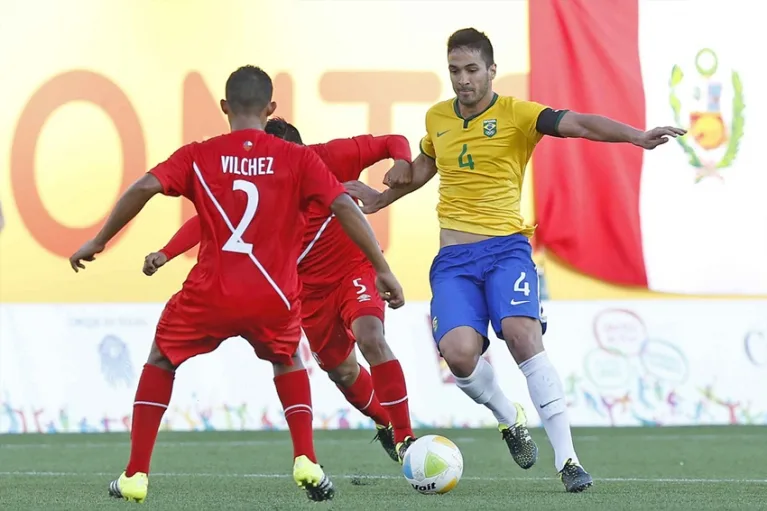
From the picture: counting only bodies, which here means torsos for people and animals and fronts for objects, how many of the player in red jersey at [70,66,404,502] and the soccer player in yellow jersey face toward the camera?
1

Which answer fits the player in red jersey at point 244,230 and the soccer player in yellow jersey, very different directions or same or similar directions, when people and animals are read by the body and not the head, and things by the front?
very different directions

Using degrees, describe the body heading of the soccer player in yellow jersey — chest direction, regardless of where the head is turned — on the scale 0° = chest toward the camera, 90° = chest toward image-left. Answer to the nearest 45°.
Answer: approximately 0°

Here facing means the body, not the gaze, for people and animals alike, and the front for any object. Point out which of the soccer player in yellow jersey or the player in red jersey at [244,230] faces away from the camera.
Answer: the player in red jersey

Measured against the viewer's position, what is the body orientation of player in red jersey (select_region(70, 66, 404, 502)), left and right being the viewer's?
facing away from the viewer

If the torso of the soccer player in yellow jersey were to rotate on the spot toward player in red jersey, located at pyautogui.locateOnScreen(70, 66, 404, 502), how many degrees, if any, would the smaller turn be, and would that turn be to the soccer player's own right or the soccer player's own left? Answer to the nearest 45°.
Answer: approximately 45° to the soccer player's own right

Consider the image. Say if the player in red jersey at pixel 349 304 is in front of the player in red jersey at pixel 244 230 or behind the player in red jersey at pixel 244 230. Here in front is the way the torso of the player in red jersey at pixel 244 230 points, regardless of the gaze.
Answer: in front

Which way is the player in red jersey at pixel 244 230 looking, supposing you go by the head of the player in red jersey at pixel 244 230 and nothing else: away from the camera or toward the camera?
away from the camera
